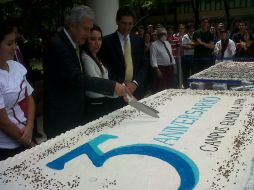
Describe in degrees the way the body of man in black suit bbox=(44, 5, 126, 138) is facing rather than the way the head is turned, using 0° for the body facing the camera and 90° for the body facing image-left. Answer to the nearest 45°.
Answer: approximately 270°

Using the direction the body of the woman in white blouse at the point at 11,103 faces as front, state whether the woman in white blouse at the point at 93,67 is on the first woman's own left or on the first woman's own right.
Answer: on the first woman's own left

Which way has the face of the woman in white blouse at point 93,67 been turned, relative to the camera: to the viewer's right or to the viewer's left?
to the viewer's right

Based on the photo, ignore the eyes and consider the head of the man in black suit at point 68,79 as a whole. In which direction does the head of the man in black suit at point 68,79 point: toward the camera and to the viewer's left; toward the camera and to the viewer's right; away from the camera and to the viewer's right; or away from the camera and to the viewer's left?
toward the camera and to the viewer's right

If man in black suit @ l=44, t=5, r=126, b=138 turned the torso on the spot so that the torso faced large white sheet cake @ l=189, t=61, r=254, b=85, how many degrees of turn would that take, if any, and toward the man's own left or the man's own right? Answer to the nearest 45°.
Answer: approximately 45° to the man's own left

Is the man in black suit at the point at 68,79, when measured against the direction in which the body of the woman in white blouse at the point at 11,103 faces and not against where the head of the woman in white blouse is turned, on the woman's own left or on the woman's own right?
on the woman's own left

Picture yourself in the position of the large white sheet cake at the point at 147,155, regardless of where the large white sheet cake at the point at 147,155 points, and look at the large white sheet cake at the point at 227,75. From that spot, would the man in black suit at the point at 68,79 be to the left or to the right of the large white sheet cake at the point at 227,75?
left

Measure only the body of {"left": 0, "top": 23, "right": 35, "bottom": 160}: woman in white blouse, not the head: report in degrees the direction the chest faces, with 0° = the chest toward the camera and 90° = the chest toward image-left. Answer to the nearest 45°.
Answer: approximately 315°

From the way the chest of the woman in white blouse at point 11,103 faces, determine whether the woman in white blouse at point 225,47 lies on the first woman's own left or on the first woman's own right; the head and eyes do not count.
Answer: on the first woman's own left
